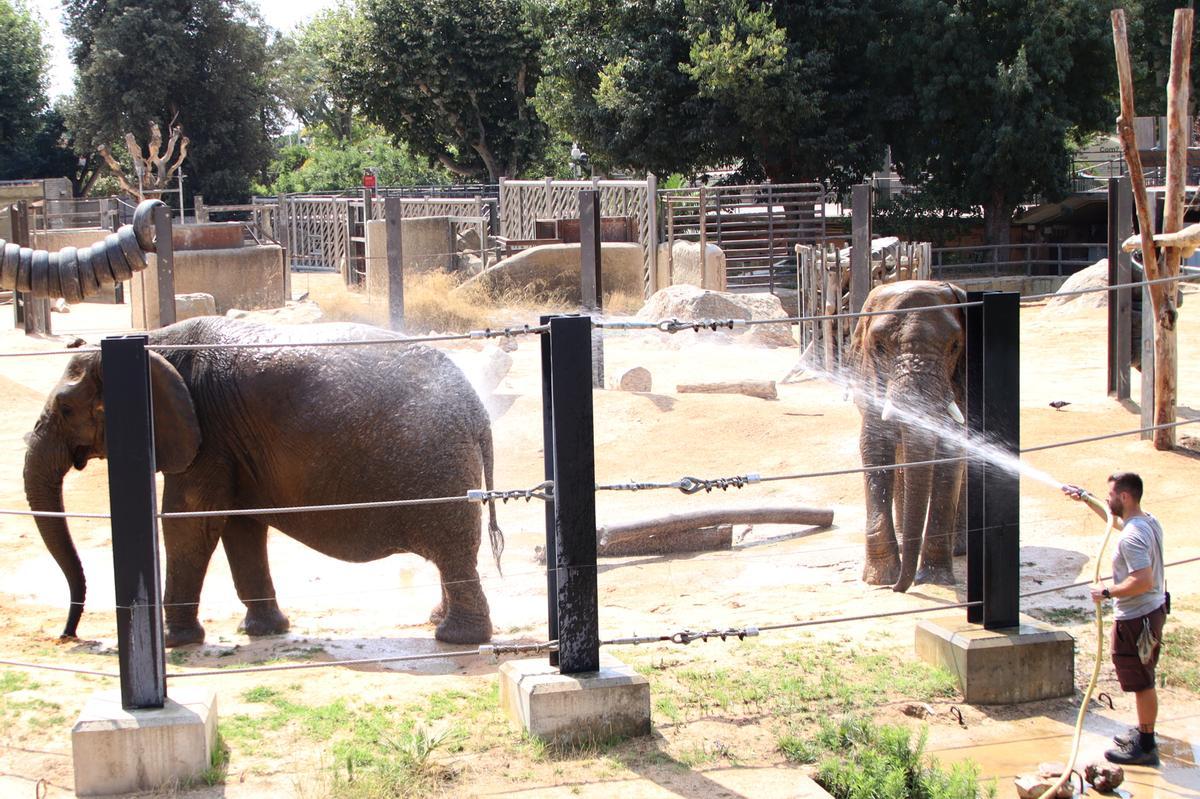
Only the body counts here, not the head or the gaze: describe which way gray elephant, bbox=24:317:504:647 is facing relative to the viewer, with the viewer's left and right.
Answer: facing to the left of the viewer

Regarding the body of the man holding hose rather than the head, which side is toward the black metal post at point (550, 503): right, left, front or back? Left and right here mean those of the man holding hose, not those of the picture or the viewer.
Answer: front

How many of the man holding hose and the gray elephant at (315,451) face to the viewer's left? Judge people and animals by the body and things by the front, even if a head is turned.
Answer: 2

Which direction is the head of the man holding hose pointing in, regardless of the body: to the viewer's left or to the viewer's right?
to the viewer's left

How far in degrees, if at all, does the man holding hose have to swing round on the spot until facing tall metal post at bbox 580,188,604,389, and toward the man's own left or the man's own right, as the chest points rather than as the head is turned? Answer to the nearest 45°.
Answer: approximately 45° to the man's own right

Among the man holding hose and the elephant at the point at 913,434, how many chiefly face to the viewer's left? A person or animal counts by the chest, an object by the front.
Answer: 1

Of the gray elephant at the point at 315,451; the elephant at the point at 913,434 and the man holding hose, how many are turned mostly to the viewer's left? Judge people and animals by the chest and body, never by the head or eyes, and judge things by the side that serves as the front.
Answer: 2

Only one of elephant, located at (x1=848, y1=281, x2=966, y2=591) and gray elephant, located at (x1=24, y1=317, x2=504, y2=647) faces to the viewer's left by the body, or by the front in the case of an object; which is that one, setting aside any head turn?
the gray elephant

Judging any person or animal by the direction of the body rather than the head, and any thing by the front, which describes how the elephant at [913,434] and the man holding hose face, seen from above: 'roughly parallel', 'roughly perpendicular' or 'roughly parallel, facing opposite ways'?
roughly perpendicular

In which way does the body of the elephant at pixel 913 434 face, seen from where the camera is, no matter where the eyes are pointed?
toward the camera

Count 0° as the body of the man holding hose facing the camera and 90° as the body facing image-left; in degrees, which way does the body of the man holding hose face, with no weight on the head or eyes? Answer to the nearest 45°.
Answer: approximately 90°

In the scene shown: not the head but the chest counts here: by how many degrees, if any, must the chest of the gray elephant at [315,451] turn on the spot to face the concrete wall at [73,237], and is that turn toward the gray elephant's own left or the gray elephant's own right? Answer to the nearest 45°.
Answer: approximately 90° to the gray elephant's own right

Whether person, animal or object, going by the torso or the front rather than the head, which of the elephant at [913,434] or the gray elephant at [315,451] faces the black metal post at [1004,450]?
the elephant

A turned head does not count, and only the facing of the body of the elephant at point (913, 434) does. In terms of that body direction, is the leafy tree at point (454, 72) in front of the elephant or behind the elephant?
behind
